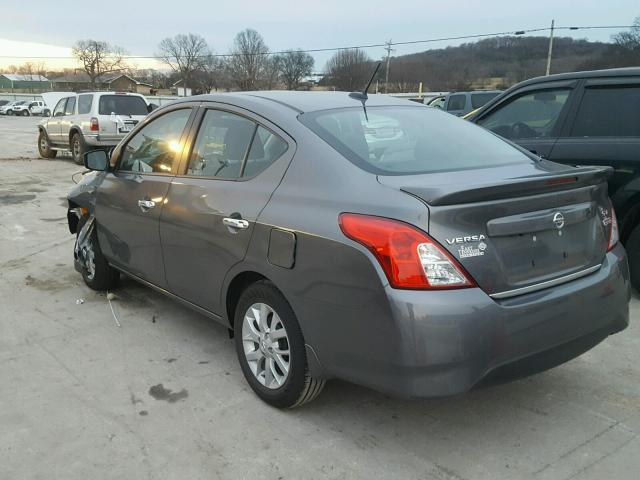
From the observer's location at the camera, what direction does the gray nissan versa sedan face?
facing away from the viewer and to the left of the viewer

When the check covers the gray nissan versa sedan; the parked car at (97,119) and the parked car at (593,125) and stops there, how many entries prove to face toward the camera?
0

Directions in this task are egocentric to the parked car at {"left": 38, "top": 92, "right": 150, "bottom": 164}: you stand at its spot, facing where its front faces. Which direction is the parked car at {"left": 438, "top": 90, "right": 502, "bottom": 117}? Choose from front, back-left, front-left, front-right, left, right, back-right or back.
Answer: back-right

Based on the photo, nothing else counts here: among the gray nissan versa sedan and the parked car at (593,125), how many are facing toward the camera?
0

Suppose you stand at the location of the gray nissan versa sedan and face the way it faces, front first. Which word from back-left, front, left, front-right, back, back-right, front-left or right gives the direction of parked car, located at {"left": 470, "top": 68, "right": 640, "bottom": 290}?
right

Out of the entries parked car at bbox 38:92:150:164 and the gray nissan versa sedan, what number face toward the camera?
0

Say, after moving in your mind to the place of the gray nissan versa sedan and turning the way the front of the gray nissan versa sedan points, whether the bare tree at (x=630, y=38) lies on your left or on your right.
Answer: on your right

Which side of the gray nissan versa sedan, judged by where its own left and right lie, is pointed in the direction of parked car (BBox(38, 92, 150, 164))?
front

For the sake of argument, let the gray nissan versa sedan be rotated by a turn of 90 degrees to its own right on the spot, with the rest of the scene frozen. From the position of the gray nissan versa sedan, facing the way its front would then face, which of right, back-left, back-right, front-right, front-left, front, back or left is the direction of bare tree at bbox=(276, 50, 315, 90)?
front-left

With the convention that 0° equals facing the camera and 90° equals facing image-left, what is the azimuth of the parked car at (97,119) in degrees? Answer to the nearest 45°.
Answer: approximately 135°

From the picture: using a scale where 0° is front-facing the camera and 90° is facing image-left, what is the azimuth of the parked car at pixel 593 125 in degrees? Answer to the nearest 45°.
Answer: approximately 90°

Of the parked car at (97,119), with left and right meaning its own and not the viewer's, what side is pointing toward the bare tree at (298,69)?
right
